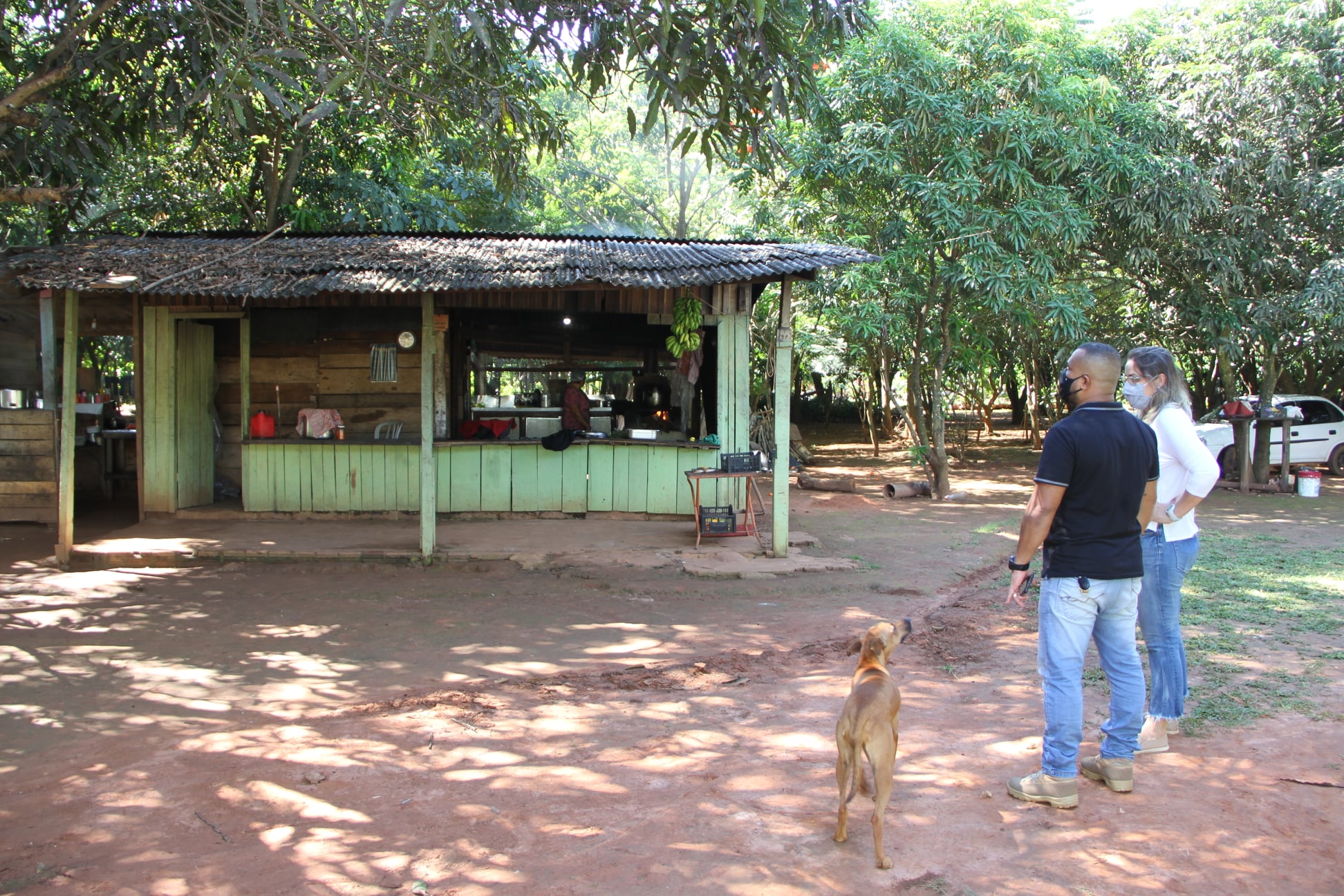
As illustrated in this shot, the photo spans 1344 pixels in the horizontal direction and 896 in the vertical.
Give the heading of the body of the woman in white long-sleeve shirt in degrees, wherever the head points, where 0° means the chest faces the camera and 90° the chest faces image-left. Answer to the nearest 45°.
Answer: approximately 90°

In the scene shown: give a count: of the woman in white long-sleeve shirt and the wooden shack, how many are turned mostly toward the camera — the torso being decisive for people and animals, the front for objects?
1

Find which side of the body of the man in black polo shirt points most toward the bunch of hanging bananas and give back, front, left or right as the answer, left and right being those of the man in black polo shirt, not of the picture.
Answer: front

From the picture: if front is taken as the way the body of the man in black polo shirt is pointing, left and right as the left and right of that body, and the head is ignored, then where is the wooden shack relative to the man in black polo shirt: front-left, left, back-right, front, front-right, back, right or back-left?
front

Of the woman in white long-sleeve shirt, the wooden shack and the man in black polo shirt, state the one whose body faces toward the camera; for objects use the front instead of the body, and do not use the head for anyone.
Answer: the wooden shack

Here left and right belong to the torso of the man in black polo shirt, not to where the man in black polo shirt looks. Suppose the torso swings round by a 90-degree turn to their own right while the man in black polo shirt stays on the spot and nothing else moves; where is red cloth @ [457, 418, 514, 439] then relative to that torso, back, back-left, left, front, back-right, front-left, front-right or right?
left

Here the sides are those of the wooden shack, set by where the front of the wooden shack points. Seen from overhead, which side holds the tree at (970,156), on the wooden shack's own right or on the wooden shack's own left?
on the wooden shack's own left

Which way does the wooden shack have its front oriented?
toward the camera

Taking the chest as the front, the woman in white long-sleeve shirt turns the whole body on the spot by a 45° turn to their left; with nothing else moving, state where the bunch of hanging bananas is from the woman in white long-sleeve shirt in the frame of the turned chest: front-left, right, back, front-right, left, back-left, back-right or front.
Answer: right

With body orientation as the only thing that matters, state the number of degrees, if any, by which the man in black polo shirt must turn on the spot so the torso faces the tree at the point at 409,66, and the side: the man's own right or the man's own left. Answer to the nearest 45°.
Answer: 0° — they already face it

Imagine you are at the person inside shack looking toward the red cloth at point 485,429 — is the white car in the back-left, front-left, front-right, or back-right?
back-right

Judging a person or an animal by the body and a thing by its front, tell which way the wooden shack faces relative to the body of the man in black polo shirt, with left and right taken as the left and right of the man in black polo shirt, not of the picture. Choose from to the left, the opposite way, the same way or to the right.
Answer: the opposite way

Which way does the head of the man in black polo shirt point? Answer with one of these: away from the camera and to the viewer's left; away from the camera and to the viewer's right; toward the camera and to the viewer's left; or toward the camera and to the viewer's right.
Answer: away from the camera and to the viewer's left

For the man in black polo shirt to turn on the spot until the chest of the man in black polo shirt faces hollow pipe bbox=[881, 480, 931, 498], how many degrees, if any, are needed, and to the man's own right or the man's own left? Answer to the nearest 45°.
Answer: approximately 45° to the man's own right

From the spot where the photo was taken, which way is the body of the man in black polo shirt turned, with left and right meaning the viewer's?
facing away from the viewer and to the left of the viewer

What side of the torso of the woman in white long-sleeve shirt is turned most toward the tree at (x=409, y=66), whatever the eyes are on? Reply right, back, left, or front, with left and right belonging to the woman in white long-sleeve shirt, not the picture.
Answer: front
